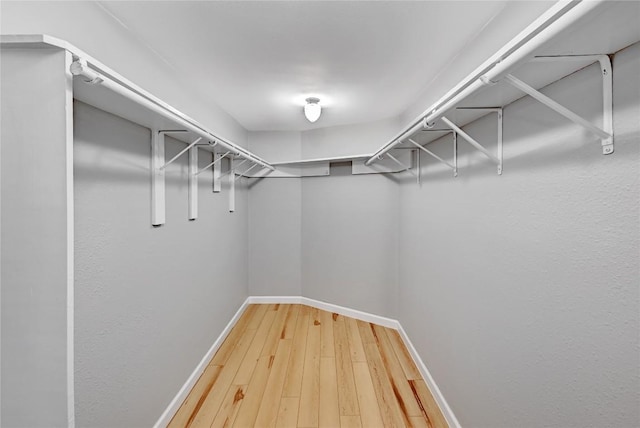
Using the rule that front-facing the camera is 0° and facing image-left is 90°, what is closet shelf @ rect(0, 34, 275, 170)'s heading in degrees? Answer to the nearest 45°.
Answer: approximately 270°

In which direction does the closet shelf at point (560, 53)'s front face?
to the viewer's left

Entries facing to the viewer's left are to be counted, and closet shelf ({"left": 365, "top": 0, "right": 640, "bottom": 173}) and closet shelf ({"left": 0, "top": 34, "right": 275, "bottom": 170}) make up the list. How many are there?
1
